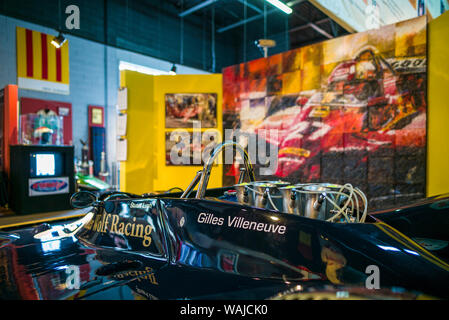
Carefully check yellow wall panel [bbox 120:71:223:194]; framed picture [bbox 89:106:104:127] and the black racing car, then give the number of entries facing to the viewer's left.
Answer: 1

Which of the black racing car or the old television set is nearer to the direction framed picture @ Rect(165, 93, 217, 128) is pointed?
the black racing car

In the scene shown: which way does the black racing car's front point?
to the viewer's left

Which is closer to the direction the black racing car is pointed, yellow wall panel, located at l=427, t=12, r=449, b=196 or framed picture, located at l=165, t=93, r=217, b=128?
the framed picture

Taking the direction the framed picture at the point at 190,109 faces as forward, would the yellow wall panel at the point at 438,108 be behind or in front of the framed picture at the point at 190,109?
in front

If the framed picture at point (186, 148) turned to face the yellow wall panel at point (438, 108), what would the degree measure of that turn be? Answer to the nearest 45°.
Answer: approximately 45° to its left

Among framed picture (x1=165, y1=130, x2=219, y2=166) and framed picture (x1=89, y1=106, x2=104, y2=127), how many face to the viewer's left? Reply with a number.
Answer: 0

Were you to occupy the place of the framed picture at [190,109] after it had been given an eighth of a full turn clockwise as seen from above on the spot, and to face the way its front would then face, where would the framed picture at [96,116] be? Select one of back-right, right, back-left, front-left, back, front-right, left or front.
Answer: right

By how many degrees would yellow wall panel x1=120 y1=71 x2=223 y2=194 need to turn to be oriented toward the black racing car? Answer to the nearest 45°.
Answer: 0° — it already faces it

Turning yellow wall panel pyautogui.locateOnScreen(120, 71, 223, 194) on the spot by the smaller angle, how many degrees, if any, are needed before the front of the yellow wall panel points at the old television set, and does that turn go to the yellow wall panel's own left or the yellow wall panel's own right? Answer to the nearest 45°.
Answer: approximately 45° to the yellow wall panel's own right

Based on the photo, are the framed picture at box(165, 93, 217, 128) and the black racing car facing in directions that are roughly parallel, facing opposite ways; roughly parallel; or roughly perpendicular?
roughly perpendicular
